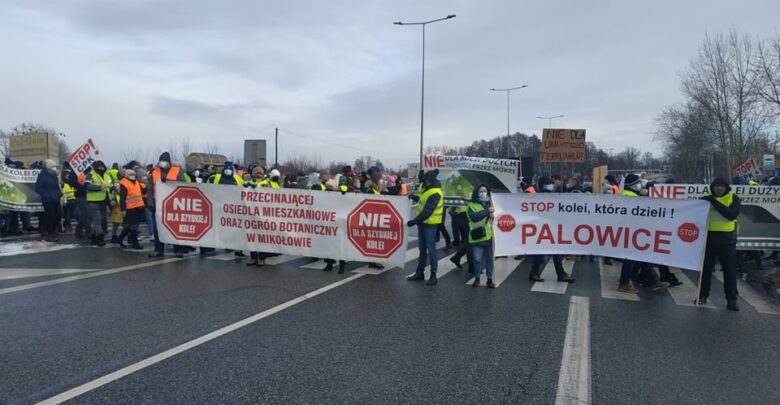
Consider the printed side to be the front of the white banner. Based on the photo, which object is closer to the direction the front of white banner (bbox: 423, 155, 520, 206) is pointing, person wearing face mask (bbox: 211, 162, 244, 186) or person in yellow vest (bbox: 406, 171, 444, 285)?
the person in yellow vest

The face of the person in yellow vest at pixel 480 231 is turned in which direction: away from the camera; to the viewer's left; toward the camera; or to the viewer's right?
toward the camera

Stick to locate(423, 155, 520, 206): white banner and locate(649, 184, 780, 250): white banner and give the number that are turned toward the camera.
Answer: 2

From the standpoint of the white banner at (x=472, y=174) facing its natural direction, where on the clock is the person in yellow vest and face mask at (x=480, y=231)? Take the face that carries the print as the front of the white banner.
The person in yellow vest and face mask is roughly at 12 o'clock from the white banner.

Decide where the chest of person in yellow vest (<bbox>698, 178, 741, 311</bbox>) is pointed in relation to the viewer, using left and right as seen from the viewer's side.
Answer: facing the viewer and to the left of the viewer

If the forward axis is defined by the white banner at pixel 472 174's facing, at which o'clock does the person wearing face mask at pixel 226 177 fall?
The person wearing face mask is roughly at 2 o'clock from the white banner.

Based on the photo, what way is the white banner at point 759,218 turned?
toward the camera

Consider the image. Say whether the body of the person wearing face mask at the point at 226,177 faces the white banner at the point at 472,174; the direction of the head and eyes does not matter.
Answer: no

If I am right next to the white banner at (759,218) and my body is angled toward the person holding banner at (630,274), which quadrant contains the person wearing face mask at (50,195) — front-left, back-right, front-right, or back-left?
front-right

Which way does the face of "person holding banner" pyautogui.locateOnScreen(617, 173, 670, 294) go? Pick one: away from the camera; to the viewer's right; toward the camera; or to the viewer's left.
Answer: toward the camera

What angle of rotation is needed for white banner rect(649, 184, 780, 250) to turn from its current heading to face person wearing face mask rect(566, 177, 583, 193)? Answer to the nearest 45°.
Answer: approximately 90° to its right

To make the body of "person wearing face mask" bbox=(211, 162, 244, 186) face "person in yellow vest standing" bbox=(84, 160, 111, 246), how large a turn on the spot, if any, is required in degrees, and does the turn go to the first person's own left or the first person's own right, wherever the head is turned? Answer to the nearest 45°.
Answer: approximately 135° to the first person's own right

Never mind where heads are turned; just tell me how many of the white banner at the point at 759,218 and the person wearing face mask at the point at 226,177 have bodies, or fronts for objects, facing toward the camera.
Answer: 2

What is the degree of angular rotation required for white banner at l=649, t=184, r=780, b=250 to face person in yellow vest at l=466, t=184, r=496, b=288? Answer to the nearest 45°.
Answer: approximately 45° to its right

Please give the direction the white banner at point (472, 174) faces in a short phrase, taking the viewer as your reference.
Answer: facing the viewer

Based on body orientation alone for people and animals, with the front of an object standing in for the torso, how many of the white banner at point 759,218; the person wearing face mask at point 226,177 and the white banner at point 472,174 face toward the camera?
3
